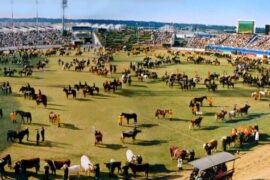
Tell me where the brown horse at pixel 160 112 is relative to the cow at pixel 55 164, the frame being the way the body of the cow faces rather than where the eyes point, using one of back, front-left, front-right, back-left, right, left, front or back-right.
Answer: front-left

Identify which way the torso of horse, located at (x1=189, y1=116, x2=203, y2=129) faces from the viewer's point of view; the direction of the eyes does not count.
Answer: to the viewer's right

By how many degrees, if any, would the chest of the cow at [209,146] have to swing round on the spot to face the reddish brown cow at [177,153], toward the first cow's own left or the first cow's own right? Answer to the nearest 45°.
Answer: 0° — it already faces it

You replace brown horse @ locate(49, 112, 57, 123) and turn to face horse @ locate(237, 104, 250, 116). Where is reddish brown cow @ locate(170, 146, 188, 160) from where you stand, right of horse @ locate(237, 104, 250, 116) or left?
right

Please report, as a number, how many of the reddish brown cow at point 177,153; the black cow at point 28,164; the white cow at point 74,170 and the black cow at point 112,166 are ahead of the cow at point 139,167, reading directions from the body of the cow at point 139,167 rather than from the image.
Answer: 3

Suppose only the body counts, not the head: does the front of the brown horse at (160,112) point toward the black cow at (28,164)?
no

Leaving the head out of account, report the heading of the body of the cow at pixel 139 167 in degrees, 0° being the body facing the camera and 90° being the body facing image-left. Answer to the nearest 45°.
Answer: approximately 90°

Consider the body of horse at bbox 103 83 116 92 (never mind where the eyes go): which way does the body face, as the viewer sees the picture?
to the viewer's left

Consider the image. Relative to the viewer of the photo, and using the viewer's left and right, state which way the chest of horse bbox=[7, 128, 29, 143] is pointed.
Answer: facing to the right of the viewer

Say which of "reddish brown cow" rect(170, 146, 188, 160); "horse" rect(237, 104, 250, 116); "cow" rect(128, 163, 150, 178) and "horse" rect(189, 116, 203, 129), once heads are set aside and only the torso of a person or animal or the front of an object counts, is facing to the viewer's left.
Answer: "cow" rect(128, 163, 150, 178)

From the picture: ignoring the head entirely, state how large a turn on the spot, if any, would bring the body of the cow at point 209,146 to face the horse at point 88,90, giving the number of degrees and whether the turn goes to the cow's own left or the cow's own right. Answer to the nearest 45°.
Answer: approximately 90° to the cow's own right
